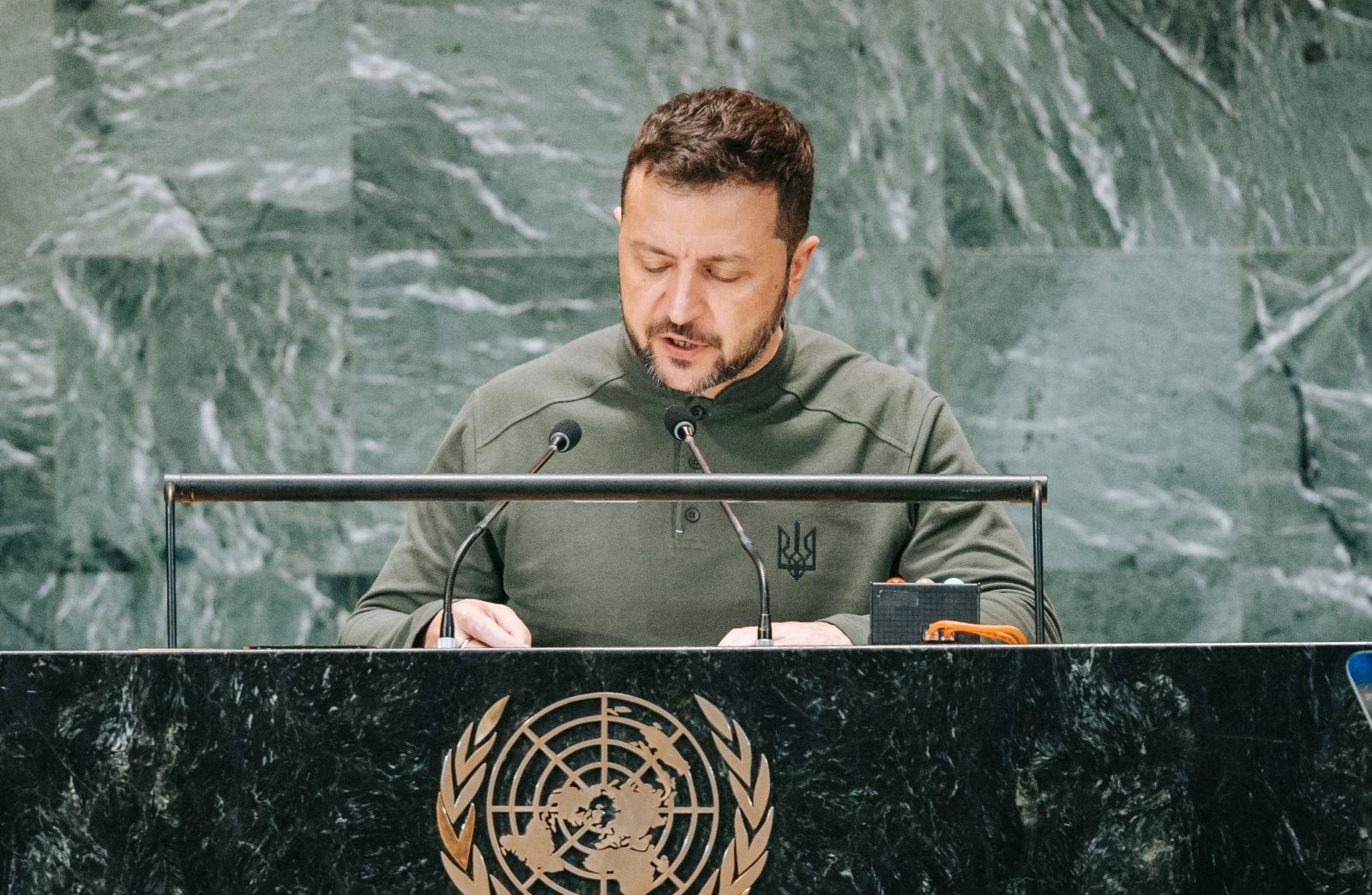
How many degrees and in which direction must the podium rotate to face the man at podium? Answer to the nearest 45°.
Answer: approximately 180°

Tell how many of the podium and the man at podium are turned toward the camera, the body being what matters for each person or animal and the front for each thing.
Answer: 2

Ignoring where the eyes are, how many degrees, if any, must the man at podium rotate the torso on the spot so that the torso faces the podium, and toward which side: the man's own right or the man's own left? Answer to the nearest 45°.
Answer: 0° — they already face it

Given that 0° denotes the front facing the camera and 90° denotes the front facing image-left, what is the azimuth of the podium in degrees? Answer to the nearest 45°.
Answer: approximately 0°

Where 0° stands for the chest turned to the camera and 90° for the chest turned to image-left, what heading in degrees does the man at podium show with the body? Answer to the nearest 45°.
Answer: approximately 0°
